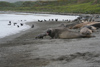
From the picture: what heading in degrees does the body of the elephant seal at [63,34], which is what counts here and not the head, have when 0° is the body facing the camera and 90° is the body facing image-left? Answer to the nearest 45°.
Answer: approximately 90°
